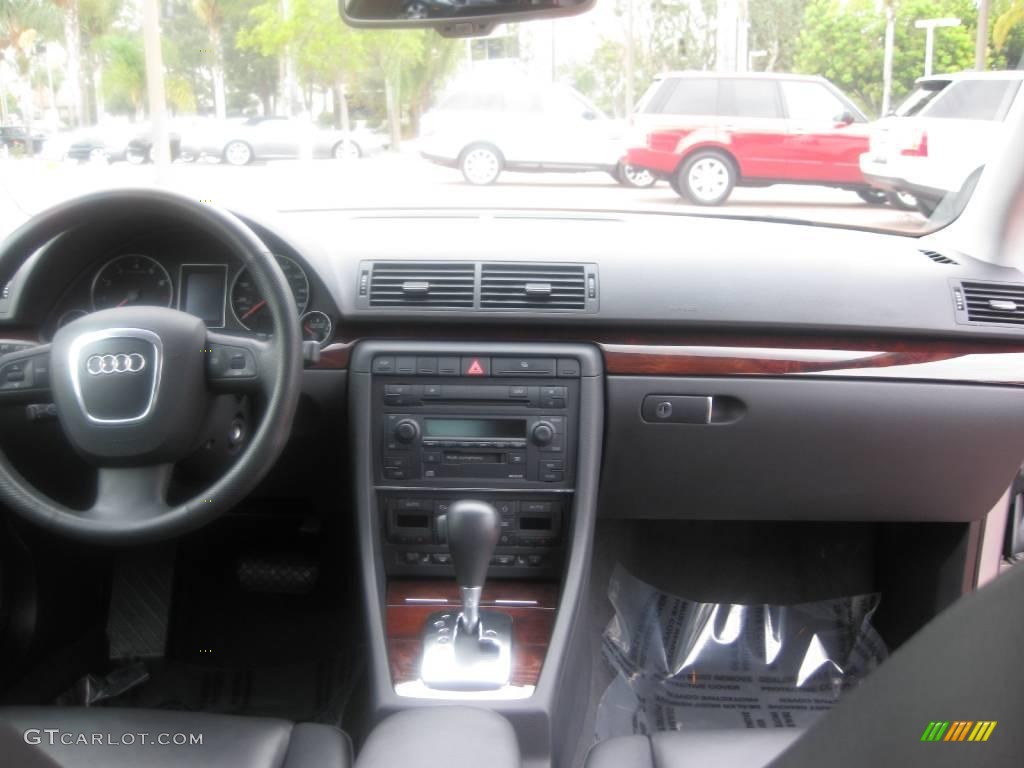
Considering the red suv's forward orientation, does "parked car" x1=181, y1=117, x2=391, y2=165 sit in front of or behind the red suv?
behind

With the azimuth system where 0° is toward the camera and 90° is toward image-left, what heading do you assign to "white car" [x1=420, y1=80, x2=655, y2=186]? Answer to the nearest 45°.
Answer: approximately 270°

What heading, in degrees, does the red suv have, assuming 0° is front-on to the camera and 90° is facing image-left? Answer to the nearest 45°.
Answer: approximately 270°

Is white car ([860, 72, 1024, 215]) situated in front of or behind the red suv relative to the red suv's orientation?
in front

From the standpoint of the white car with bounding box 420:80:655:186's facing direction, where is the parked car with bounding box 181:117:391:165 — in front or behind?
behind

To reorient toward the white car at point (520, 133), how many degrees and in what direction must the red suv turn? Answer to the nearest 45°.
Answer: approximately 180°

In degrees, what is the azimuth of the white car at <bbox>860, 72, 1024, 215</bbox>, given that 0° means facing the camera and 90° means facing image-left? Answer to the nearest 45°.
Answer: approximately 225°

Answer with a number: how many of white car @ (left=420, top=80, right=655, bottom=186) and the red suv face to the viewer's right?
2
